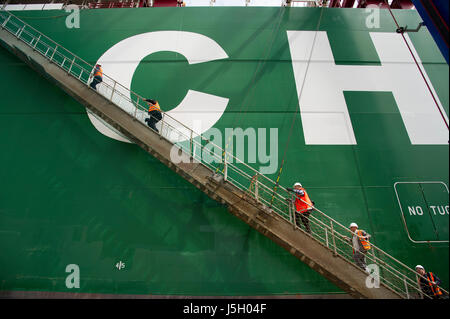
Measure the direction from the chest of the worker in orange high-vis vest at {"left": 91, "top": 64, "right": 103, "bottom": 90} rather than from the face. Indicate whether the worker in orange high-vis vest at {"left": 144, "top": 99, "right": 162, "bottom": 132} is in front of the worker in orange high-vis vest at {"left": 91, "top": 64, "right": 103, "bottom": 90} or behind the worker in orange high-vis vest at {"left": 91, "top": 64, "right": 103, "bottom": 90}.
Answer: behind

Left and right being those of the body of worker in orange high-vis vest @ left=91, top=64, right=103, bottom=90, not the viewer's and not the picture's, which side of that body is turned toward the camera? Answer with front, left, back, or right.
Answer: left

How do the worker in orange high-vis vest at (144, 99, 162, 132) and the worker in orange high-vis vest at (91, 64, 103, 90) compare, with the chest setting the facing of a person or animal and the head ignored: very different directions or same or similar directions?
same or similar directions

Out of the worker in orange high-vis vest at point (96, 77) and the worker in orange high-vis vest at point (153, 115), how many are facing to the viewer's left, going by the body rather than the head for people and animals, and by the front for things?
2

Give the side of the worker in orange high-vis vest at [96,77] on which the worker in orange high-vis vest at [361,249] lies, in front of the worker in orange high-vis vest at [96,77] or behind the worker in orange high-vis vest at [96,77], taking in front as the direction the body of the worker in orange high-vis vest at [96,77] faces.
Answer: behind

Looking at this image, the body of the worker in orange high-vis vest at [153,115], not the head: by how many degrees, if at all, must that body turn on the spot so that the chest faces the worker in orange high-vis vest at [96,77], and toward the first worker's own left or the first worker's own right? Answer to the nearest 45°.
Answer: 0° — they already face them

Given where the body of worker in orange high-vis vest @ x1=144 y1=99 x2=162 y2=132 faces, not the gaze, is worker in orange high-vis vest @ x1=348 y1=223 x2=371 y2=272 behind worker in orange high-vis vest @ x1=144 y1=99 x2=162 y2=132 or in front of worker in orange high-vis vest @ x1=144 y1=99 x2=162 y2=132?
behind

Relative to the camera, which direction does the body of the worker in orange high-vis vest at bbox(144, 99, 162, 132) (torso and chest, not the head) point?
to the viewer's left
